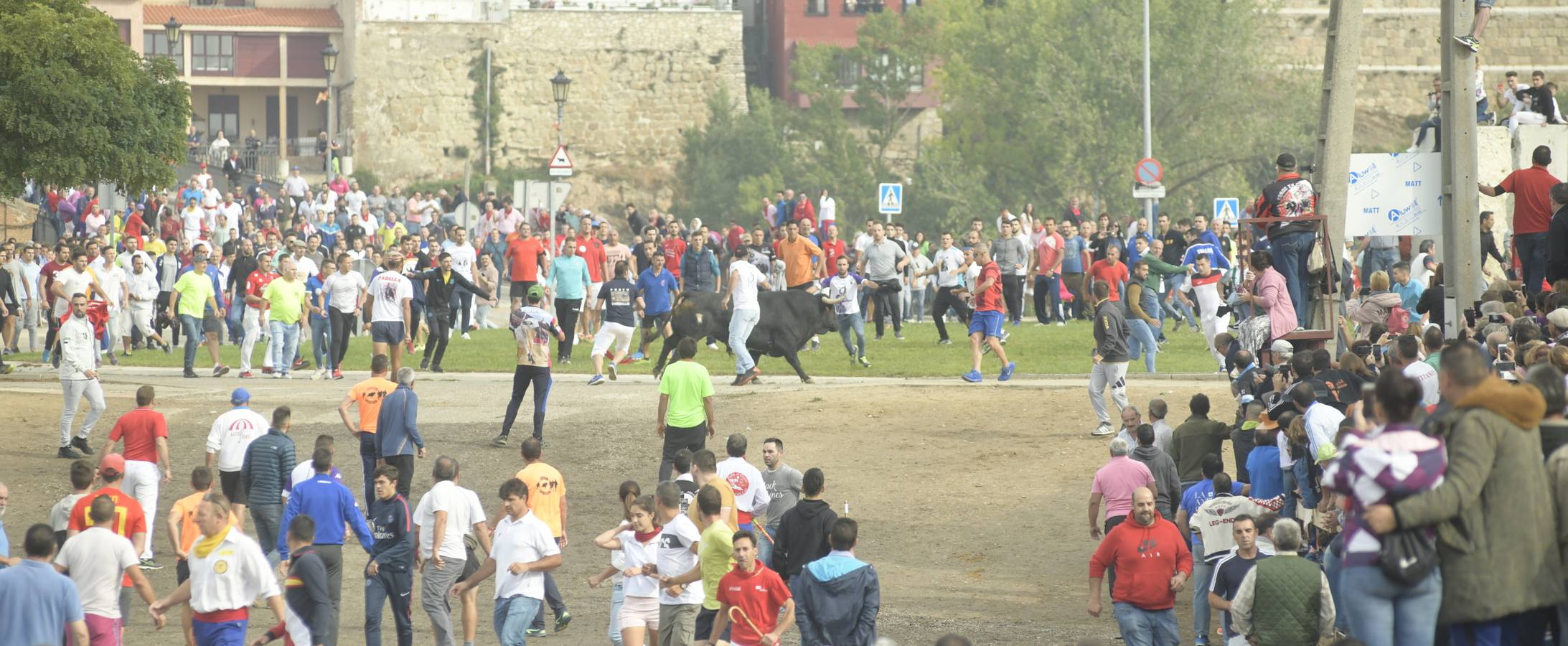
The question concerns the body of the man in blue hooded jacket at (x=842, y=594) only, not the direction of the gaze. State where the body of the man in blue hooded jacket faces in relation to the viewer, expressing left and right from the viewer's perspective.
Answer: facing away from the viewer

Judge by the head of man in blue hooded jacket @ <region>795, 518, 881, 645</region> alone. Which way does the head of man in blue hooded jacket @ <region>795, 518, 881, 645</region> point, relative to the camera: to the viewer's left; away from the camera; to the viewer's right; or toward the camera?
away from the camera

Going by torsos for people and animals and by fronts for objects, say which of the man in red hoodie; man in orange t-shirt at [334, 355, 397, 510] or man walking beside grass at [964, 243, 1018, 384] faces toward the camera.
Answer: the man in red hoodie

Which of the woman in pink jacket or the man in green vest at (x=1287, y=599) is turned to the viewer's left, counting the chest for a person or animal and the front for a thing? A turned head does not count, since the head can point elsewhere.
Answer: the woman in pink jacket

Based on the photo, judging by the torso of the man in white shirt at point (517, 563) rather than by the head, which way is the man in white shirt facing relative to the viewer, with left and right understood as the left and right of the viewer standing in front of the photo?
facing the viewer and to the left of the viewer

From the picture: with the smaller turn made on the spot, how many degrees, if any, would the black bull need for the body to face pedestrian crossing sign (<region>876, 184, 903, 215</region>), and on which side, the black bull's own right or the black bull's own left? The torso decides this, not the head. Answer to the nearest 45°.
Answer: approximately 90° to the black bull's own left

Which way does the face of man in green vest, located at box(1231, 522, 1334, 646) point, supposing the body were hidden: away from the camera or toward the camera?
away from the camera

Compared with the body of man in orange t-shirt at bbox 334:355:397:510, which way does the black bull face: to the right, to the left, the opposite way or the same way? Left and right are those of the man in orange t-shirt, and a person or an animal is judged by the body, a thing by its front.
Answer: to the right

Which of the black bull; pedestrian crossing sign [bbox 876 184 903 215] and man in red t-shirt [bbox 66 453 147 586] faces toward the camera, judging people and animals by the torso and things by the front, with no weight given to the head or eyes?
the pedestrian crossing sign

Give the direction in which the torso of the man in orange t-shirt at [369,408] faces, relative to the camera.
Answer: away from the camera

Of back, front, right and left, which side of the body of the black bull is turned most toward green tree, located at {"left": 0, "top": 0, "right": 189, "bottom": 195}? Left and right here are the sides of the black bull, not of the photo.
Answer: left

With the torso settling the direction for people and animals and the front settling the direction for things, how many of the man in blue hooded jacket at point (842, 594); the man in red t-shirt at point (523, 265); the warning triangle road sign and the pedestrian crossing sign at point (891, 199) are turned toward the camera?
3

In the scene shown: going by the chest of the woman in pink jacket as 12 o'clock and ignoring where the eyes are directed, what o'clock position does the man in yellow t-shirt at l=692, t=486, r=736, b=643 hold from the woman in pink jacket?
The man in yellow t-shirt is roughly at 10 o'clock from the woman in pink jacket.

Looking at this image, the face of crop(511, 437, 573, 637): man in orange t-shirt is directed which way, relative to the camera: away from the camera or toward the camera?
away from the camera

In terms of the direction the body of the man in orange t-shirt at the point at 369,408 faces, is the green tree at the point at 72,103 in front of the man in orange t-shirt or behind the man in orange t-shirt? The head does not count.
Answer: in front

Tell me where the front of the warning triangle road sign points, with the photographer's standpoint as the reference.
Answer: facing the viewer

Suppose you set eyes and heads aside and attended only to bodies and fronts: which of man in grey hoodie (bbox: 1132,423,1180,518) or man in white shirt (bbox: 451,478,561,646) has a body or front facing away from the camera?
the man in grey hoodie

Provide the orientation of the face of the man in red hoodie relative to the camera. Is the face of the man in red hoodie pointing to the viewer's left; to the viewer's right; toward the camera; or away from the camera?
toward the camera
